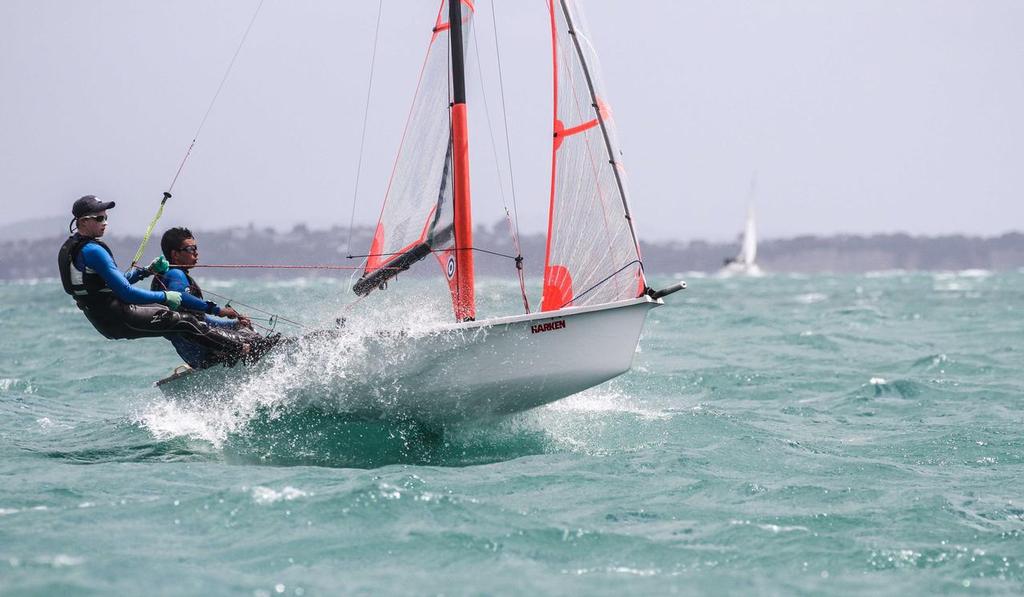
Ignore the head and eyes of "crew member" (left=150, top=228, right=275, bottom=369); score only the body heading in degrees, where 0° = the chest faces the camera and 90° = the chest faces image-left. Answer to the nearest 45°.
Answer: approximately 270°

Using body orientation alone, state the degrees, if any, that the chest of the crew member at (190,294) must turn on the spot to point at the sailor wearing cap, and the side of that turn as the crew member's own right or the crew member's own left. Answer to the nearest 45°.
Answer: approximately 135° to the crew member's own right
